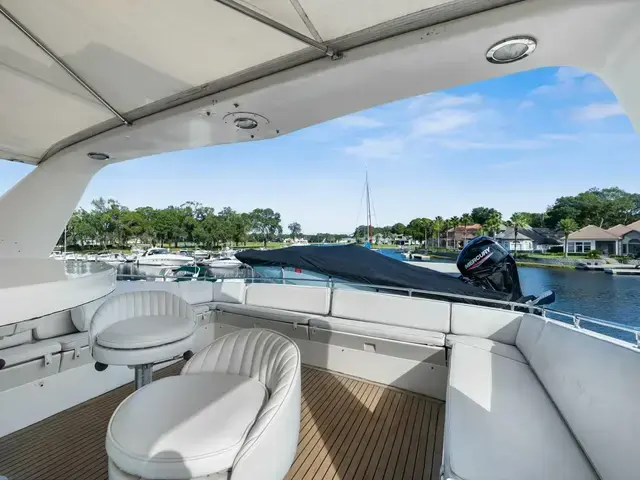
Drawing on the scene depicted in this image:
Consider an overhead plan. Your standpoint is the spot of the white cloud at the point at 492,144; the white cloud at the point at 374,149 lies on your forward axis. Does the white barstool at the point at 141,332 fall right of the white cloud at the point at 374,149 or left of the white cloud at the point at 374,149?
left

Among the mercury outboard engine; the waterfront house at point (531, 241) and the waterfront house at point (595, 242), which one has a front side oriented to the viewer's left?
the mercury outboard engine

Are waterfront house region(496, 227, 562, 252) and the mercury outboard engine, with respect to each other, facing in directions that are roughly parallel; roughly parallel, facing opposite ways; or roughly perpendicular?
roughly perpendicular

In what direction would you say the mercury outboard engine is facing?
to the viewer's left

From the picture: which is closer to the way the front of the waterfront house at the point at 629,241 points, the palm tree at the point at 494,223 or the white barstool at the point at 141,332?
the white barstool

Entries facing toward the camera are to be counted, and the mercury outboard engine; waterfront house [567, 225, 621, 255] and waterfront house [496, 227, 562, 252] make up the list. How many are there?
2

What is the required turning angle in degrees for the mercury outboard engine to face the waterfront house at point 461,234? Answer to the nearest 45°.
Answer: approximately 90° to its right

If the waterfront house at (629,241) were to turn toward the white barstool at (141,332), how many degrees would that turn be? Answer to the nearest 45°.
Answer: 0° — it already faces it

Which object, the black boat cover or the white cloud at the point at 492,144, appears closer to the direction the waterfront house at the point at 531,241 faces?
the black boat cover

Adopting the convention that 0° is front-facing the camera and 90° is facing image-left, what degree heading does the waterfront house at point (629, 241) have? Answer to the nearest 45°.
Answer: approximately 0°

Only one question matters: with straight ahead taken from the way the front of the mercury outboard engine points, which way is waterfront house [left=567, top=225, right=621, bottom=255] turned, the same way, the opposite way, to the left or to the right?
to the left

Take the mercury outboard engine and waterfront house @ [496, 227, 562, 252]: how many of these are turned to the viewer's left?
1

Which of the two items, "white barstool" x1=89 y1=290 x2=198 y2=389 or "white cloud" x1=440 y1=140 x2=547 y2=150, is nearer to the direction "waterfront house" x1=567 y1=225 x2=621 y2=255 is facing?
the white barstool

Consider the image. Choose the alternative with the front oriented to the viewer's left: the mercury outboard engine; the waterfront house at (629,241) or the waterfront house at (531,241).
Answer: the mercury outboard engine

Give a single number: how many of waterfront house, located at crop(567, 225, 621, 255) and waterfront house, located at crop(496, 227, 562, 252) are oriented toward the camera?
2
